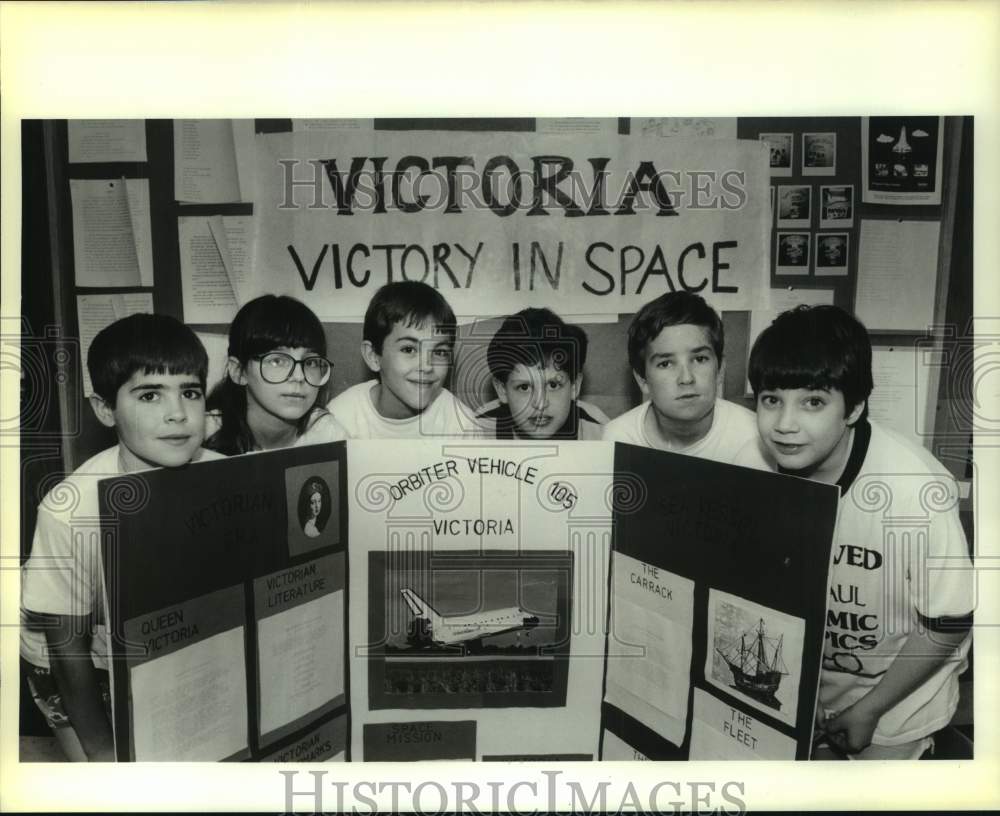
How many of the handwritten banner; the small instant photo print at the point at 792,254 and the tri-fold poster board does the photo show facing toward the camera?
3

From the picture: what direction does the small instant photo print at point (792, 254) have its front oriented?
toward the camera

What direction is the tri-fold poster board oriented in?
toward the camera

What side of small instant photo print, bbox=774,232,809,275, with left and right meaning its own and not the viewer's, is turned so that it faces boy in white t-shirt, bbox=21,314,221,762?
right

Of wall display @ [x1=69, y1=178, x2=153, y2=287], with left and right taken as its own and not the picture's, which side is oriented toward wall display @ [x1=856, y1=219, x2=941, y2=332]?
left

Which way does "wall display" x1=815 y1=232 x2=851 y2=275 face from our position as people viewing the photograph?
facing the viewer

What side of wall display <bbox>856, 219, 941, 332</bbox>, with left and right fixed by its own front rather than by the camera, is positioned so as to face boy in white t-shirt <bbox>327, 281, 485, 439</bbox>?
right

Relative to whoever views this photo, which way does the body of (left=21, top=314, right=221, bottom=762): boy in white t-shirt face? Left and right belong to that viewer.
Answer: facing the viewer and to the right of the viewer

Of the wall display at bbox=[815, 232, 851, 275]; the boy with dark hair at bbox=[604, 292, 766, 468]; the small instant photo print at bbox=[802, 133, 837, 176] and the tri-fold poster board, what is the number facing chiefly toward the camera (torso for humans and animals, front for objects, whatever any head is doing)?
4

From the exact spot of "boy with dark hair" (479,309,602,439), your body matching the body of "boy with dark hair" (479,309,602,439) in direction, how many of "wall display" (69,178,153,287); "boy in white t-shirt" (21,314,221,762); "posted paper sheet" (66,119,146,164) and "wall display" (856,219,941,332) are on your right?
3
